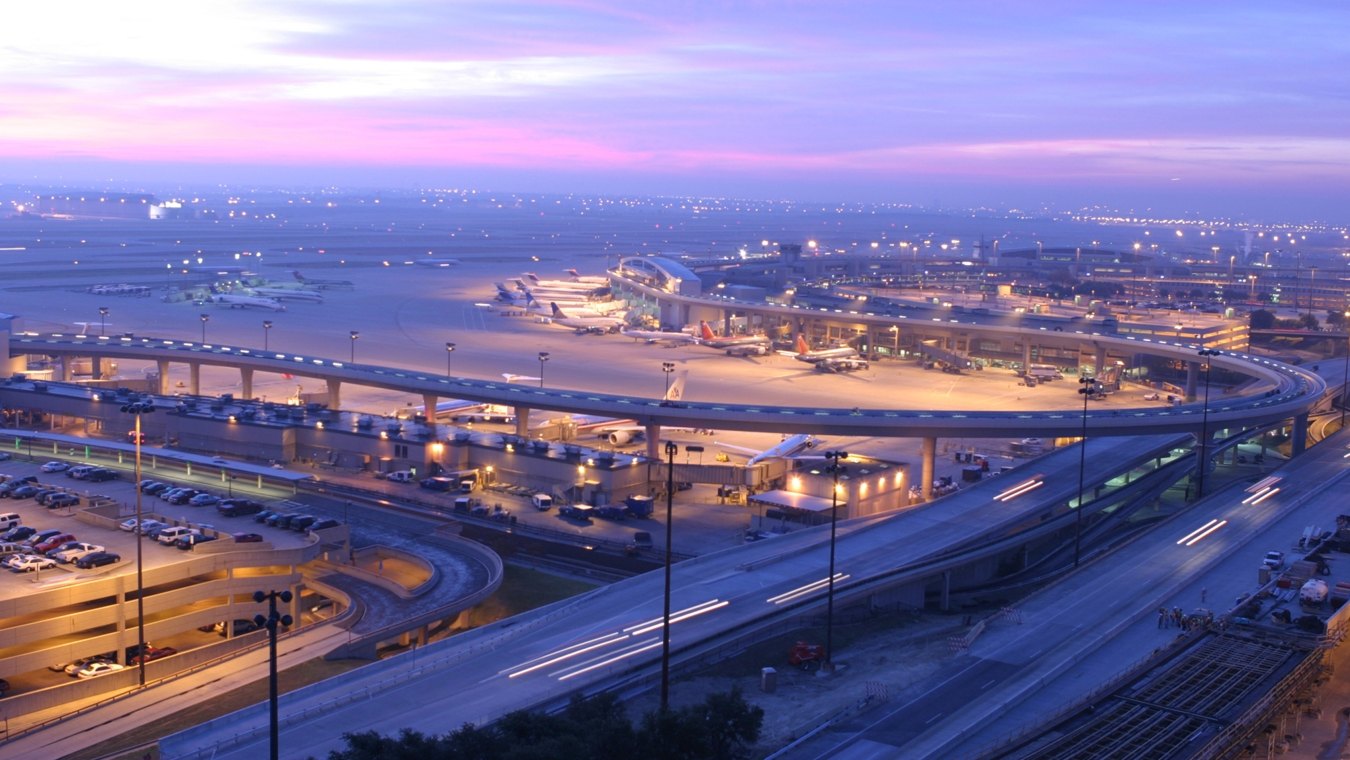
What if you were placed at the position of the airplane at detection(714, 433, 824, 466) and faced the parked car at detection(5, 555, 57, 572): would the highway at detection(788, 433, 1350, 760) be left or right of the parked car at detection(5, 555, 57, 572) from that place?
left

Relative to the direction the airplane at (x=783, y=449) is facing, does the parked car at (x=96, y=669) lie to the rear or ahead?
ahead

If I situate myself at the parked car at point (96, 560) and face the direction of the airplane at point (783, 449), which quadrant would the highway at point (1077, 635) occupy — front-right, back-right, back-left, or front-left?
front-right

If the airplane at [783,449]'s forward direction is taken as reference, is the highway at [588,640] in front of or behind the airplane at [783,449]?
in front
